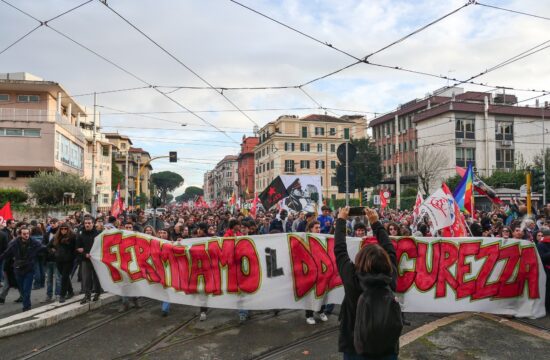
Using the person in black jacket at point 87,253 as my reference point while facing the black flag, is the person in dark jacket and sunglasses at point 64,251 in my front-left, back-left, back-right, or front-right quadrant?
back-left

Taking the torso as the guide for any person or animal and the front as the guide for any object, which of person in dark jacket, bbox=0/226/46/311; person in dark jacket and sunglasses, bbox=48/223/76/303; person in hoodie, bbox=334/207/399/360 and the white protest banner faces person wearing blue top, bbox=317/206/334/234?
person in hoodie, bbox=334/207/399/360

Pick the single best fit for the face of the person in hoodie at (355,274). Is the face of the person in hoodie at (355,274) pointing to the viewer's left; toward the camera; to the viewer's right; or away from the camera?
away from the camera

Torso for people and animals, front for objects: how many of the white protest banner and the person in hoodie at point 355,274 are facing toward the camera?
1

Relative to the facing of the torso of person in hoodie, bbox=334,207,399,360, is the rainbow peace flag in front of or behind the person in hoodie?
in front

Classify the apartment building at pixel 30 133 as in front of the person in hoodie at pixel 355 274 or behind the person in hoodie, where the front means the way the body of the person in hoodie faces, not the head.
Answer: in front

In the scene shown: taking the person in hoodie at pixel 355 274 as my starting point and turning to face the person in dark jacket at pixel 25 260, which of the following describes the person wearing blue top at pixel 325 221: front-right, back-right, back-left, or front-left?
front-right

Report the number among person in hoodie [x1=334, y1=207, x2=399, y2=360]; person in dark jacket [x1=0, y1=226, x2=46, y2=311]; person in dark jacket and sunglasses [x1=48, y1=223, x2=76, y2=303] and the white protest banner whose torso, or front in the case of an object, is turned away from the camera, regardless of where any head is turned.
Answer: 1

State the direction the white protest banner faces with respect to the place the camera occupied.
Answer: facing the viewer

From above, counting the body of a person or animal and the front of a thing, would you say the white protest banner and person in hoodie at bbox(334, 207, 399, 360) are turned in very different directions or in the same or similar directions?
very different directions

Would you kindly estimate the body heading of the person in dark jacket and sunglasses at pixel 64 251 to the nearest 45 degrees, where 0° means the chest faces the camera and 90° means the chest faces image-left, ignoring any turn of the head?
approximately 0°

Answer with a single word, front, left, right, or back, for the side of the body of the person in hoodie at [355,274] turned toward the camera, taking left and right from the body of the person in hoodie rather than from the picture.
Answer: back

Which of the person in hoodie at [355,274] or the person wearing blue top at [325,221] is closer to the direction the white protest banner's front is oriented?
the person in hoodie

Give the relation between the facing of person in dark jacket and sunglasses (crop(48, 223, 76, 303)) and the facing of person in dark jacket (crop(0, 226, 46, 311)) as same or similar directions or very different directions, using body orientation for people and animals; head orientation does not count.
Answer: same or similar directions
